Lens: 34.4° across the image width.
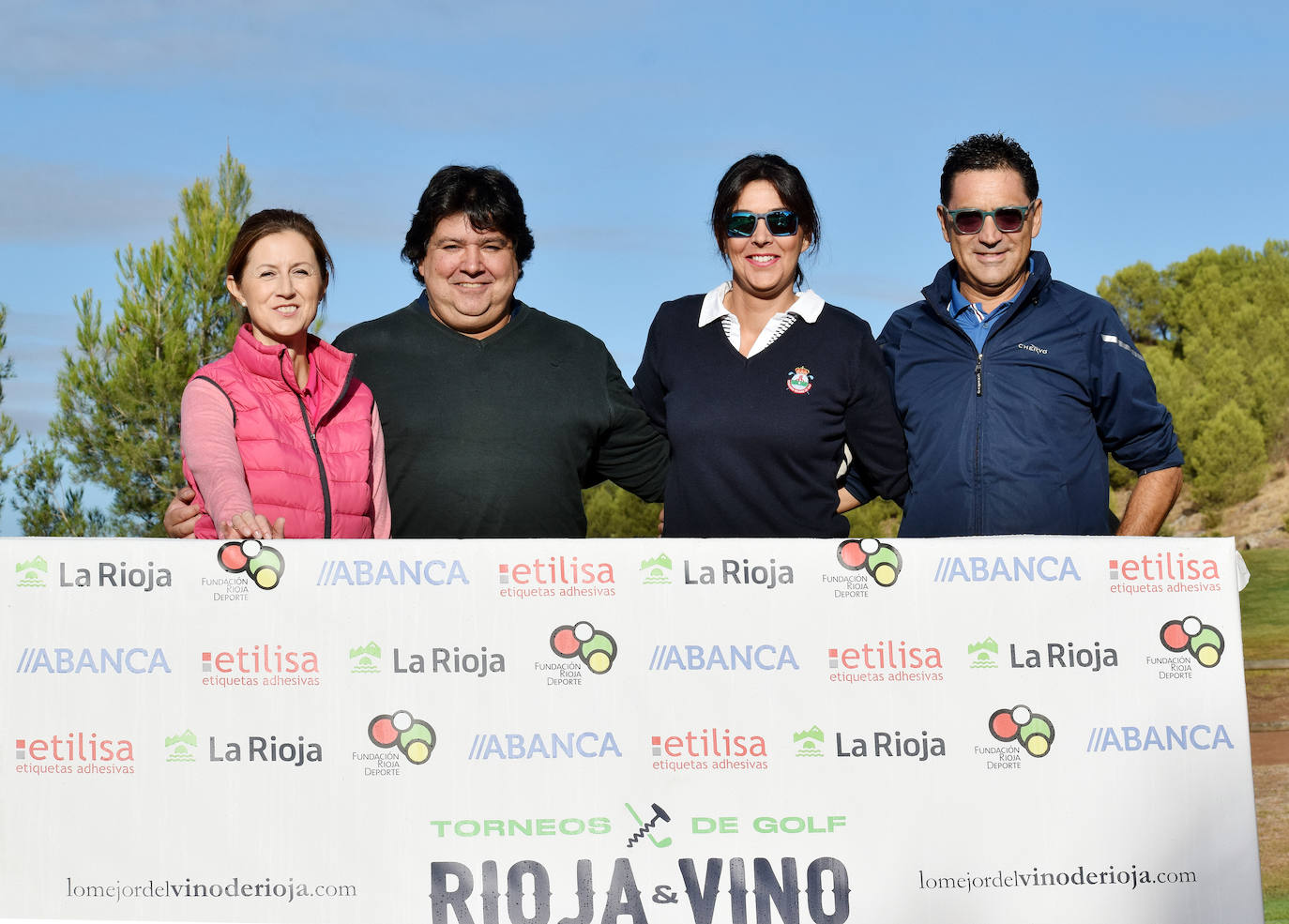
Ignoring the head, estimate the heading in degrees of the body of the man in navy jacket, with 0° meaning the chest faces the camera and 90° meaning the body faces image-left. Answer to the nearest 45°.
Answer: approximately 0°

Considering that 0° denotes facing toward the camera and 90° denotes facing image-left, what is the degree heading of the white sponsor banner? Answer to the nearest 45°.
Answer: approximately 0°

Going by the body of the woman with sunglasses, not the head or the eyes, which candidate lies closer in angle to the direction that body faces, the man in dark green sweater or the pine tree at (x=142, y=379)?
the man in dark green sweater

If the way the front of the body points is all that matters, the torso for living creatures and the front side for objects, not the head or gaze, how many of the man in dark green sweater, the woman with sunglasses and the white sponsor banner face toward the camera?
3
